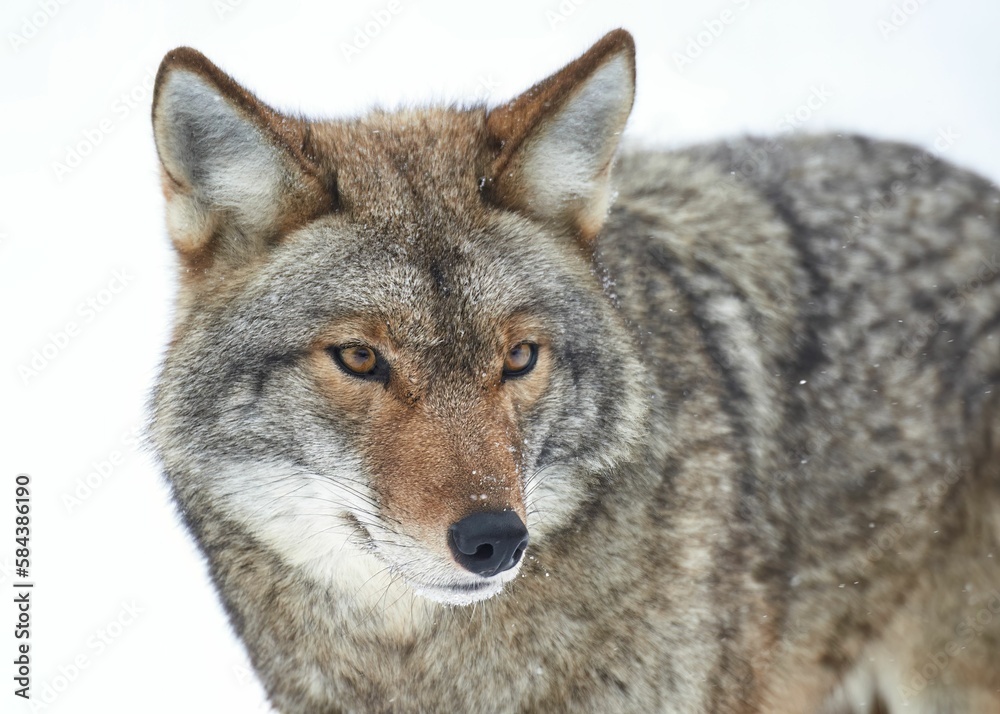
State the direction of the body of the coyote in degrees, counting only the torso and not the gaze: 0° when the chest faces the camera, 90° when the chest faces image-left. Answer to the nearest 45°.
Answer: approximately 45°
